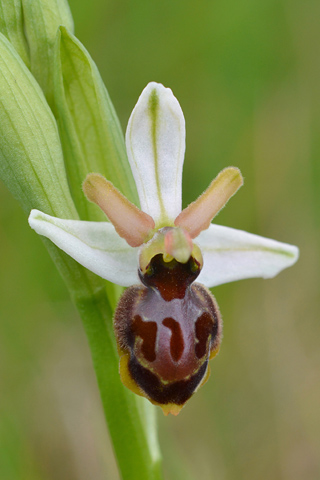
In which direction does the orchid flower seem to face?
toward the camera
